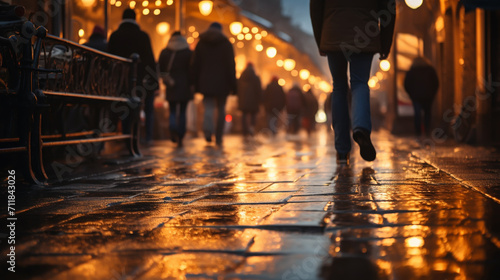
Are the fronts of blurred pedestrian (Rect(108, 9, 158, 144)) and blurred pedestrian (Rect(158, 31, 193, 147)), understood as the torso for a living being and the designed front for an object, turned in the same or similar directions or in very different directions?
same or similar directions

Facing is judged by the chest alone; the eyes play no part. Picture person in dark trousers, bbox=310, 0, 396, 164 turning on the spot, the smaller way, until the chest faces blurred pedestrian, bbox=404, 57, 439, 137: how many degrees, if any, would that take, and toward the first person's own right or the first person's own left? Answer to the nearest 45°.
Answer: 0° — they already face them

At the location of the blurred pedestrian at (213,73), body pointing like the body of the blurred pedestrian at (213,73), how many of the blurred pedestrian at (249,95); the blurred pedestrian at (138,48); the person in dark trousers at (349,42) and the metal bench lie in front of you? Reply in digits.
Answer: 1

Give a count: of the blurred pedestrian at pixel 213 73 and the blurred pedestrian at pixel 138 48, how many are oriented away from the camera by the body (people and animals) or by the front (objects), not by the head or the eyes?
2

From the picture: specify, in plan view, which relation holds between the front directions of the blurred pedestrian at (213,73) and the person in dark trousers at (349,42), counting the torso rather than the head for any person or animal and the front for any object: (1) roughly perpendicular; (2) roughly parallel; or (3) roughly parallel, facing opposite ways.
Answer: roughly parallel

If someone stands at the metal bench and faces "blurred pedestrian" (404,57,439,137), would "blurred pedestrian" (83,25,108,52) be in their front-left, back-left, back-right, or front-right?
front-left

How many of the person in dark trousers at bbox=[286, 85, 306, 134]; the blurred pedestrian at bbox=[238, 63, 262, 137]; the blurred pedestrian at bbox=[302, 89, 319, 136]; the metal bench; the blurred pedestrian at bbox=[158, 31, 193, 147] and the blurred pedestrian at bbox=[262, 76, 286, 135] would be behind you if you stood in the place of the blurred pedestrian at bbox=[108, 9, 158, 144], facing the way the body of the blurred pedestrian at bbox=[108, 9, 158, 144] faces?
1

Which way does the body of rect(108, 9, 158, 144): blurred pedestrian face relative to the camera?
away from the camera

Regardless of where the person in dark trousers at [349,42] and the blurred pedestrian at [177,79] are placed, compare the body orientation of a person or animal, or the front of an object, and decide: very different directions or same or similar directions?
same or similar directions

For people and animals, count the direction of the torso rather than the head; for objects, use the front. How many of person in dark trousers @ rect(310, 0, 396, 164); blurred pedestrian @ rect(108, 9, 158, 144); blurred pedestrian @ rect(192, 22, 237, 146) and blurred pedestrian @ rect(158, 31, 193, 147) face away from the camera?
4

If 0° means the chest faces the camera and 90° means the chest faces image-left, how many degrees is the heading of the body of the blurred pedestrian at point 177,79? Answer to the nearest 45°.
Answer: approximately 180°

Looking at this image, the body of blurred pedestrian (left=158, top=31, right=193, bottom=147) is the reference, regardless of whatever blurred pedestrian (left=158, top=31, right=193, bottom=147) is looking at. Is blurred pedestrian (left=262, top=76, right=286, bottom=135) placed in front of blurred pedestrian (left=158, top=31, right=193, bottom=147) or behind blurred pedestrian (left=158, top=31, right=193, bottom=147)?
in front

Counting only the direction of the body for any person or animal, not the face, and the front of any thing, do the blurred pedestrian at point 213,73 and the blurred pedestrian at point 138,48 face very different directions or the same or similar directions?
same or similar directions

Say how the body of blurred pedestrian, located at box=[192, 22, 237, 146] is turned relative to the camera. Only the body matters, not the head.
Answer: away from the camera

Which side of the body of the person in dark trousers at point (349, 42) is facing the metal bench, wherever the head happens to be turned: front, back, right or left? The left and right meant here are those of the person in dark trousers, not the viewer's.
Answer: left

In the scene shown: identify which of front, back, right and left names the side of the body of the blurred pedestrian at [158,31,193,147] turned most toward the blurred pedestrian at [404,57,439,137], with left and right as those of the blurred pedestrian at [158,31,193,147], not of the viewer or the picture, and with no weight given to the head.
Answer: right

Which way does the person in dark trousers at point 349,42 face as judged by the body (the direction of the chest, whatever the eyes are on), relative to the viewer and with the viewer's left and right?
facing away from the viewer
